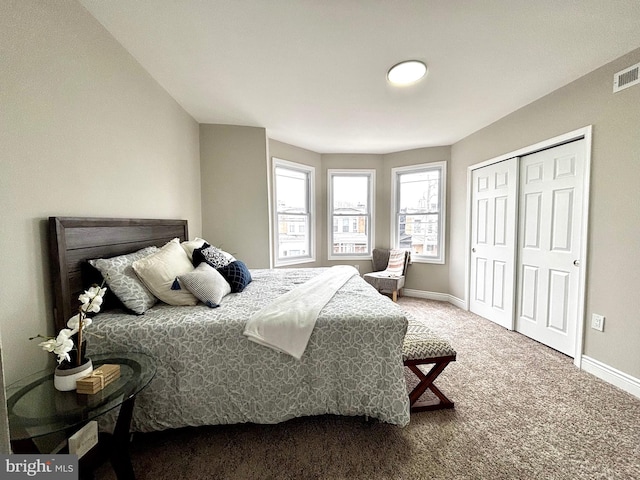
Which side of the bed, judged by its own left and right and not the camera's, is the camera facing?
right

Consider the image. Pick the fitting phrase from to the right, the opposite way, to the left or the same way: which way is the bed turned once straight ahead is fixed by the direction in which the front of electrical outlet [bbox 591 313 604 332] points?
the opposite way

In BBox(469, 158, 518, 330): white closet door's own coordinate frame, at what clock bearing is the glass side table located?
The glass side table is roughly at 11 o'clock from the white closet door.

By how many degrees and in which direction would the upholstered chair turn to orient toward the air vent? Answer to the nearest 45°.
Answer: approximately 90° to its left

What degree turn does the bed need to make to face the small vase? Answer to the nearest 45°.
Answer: approximately 180°

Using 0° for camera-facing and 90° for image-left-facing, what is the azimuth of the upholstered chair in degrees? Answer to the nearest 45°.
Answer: approximately 45°

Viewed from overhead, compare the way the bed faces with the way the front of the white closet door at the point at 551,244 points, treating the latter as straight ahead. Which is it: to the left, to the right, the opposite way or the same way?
the opposite way
